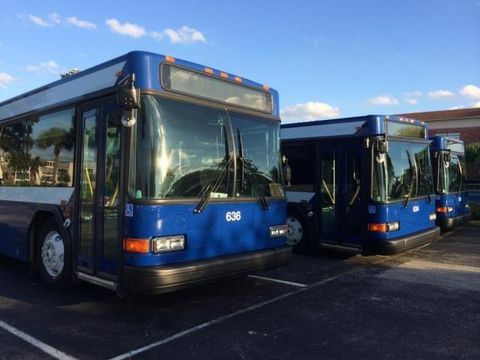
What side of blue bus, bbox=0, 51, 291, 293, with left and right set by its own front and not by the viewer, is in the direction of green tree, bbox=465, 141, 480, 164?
left

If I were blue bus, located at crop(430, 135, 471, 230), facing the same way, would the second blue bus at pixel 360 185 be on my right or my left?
on my right

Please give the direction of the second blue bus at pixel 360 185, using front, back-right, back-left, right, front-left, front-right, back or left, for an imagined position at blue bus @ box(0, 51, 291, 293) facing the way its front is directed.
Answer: left

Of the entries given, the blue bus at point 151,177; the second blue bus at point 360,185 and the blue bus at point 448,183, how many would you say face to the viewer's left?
0

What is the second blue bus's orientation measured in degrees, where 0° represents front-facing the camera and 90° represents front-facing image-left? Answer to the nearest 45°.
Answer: approximately 315°

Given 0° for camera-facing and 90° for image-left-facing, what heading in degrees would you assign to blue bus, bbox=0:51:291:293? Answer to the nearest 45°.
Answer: approximately 315°

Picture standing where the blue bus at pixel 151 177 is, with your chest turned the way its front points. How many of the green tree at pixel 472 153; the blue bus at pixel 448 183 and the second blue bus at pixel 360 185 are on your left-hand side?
3

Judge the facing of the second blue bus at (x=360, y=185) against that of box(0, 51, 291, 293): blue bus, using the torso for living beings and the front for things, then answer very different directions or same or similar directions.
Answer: same or similar directions

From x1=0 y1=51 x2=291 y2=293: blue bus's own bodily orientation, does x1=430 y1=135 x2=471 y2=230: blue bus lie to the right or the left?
on its left

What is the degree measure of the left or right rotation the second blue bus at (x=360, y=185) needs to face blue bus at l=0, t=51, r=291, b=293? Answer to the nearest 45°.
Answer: approximately 90° to its right

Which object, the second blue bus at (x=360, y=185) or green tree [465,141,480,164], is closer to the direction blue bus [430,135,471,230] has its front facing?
the second blue bus

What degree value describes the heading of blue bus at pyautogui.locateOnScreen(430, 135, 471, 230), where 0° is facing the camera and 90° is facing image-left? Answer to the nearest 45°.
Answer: approximately 315°

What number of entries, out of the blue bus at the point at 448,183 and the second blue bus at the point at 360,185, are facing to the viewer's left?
0

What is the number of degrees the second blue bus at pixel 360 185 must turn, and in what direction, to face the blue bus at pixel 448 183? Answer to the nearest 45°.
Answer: approximately 90° to its left
